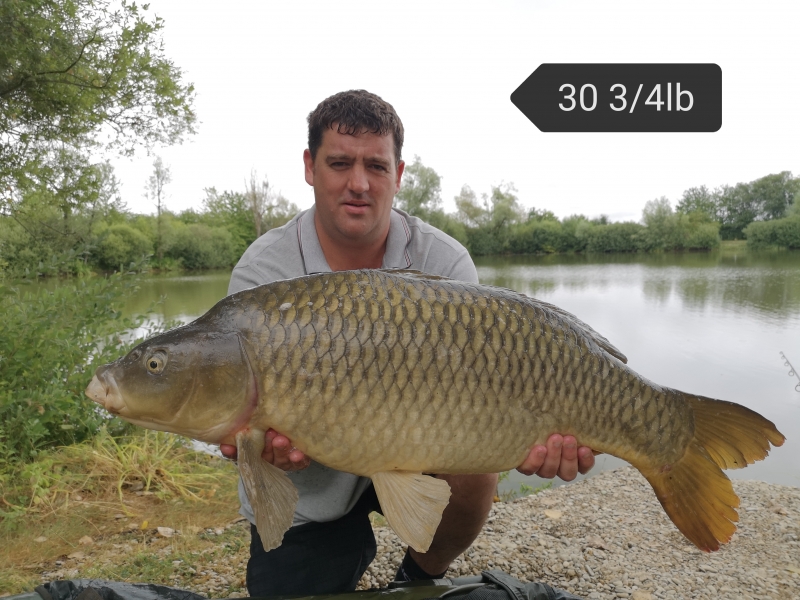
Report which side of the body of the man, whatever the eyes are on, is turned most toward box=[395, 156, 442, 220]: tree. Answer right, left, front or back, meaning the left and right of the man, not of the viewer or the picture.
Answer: back

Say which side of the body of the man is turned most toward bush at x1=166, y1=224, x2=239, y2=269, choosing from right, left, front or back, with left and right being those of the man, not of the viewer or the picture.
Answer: back

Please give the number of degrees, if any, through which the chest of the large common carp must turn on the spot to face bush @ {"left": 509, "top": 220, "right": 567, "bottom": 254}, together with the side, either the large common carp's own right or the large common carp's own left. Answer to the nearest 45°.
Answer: approximately 90° to the large common carp's own right

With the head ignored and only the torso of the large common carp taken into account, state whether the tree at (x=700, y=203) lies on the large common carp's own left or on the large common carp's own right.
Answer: on the large common carp's own right

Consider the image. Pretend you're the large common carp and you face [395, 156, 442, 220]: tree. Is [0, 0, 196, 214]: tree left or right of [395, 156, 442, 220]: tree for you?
left

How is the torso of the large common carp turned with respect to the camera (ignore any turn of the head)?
to the viewer's left

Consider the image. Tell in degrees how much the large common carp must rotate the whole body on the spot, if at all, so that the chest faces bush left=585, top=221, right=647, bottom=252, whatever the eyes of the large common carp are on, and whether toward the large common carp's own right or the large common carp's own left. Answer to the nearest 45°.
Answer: approximately 90° to the large common carp's own right

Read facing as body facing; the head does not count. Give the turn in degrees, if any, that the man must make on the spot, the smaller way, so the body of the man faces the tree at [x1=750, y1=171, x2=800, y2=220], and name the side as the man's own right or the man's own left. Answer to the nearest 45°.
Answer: approximately 135° to the man's own left

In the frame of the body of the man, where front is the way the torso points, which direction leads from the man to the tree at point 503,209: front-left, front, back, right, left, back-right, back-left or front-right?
back

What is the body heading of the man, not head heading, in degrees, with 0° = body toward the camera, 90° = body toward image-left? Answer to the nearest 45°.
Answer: approximately 0°

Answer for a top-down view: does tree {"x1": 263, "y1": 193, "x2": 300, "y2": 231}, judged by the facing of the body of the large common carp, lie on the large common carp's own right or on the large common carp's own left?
on the large common carp's own right
